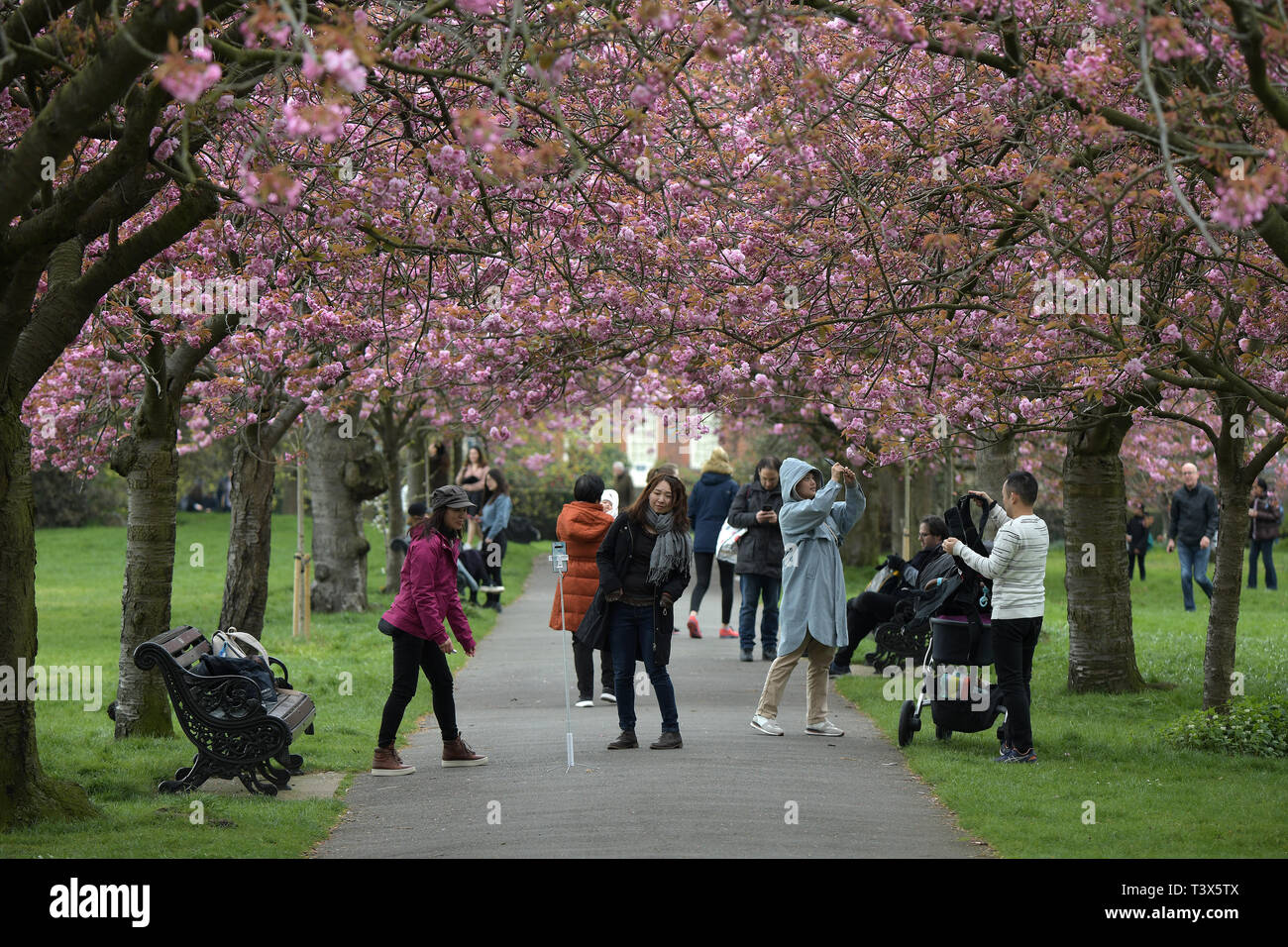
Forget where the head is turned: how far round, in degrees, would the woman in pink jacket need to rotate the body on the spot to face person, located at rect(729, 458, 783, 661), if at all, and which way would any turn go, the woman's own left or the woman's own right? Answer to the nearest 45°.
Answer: approximately 45° to the woman's own left

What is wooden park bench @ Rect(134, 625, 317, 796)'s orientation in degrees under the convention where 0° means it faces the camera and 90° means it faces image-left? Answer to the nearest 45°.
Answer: approximately 270°

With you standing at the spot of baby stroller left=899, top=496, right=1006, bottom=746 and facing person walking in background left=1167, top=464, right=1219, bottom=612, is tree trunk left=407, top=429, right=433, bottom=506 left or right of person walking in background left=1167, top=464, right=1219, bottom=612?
left

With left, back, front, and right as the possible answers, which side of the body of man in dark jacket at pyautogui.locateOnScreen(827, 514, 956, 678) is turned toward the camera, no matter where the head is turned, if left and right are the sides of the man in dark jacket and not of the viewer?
left

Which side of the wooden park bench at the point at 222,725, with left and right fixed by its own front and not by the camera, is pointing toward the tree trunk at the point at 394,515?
left

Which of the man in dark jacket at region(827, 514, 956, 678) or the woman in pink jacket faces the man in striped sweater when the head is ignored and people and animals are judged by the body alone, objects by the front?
the woman in pink jacket

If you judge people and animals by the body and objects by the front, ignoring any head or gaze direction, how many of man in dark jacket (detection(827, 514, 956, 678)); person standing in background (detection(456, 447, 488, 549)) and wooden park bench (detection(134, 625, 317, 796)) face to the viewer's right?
1

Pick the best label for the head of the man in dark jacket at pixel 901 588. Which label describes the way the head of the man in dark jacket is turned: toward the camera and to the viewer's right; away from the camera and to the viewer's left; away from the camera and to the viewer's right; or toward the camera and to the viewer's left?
toward the camera and to the viewer's left
